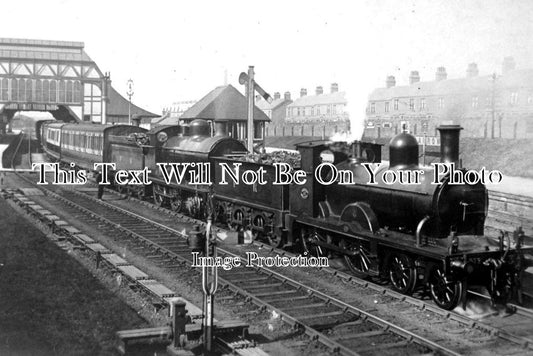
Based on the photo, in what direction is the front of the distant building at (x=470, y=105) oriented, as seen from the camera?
facing the viewer and to the left of the viewer

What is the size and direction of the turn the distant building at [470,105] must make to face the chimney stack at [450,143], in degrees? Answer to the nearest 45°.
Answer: approximately 45° to its left

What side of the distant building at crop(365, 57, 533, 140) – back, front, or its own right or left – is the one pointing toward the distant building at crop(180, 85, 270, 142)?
front

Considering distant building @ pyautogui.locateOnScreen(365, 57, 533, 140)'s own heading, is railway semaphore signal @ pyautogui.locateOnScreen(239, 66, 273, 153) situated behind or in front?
in front
